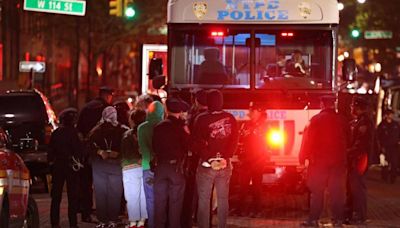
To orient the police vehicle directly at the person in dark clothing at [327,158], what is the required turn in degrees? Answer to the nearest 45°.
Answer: approximately 45° to its left

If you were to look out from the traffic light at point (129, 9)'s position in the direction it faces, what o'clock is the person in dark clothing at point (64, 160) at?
The person in dark clothing is roughly at 12 o'clock from the traffic light.

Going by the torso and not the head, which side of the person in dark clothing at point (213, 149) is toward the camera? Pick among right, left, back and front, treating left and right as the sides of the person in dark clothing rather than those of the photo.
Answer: back

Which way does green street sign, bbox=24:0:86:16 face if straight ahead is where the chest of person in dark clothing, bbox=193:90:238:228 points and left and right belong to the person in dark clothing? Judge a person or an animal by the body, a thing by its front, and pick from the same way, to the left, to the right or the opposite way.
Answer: the opposite way

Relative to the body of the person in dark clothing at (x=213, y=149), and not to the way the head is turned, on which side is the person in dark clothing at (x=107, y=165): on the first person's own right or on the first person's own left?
on the first person's own left

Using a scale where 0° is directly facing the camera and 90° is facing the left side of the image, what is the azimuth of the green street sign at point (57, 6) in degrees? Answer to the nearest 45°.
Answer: approximately 0°

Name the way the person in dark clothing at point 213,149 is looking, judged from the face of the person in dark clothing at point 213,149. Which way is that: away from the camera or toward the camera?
away from the camera
